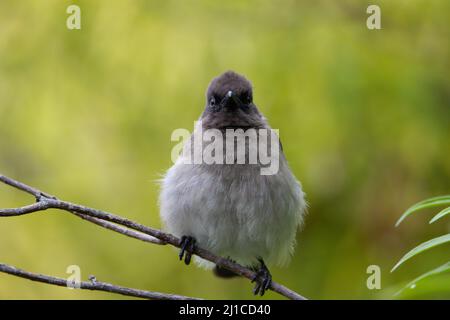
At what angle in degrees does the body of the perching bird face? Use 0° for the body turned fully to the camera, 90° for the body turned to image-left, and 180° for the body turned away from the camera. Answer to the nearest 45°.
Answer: approximately 0°
